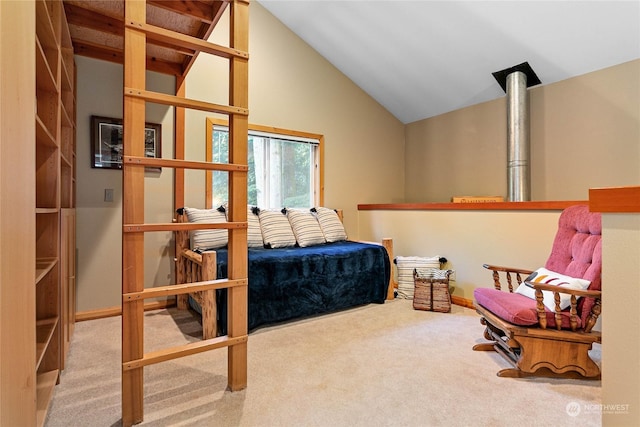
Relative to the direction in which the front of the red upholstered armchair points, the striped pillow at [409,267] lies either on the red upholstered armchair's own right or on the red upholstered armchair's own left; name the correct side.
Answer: on the red upholstered armchair's own right

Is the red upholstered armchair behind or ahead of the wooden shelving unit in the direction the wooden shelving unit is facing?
ahead

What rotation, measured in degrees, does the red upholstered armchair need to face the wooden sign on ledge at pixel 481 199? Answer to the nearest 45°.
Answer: approximately 135° to its right

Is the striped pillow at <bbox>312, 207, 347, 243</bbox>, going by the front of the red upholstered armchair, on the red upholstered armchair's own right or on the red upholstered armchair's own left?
on the red upholstered armchair's own right

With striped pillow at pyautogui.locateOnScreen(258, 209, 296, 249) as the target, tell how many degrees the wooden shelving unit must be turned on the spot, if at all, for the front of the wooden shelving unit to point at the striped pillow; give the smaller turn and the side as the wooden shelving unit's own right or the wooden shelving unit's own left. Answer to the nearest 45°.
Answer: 0° — it already faces it

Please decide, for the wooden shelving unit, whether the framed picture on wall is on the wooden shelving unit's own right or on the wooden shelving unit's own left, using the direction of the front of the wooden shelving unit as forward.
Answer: on the wooden shelving unit's own left

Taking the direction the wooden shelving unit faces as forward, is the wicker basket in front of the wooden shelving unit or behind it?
in front

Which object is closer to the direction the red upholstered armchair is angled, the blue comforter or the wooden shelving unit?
the wooden shelving unit

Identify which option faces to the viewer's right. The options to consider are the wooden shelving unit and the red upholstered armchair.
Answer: the wooden shelving unit

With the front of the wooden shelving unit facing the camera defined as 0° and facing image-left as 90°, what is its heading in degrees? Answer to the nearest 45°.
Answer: approximately 270°

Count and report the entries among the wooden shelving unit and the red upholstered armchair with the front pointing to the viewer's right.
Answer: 1
